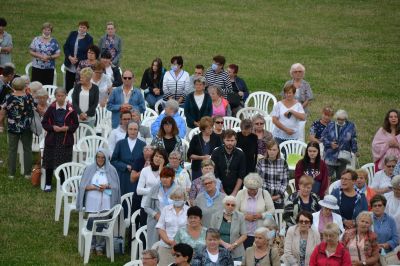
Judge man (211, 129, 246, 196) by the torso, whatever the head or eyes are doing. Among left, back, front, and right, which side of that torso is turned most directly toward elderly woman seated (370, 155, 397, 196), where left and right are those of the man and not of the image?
left

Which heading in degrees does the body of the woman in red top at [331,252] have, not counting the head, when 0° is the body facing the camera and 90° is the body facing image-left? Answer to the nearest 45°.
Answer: approximately 0°

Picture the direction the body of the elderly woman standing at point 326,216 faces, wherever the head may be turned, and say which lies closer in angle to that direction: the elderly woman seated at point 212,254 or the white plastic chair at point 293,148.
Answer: the elderly woman seated

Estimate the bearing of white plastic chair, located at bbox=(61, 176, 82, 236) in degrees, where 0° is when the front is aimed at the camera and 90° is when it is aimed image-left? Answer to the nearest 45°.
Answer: approximately 315°
